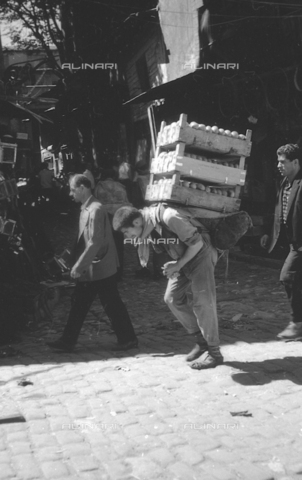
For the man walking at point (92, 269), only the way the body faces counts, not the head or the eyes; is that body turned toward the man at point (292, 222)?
no

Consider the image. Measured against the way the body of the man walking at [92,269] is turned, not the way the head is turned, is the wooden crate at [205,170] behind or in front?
behind

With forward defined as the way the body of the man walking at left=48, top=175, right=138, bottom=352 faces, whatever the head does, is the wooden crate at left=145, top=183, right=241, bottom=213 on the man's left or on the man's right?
on the man's left

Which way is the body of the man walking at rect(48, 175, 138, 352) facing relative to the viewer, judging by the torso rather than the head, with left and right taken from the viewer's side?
facing to the left of the viewer

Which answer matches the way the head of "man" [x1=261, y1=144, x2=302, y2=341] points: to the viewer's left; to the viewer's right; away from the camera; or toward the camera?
to the viewer's left

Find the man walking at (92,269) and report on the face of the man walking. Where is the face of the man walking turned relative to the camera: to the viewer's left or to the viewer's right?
to the viewer's left

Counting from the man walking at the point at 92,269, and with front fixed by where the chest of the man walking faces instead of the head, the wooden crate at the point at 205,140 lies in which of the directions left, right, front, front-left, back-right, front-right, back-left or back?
back-left

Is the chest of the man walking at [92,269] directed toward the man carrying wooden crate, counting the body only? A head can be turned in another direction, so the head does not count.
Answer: no
